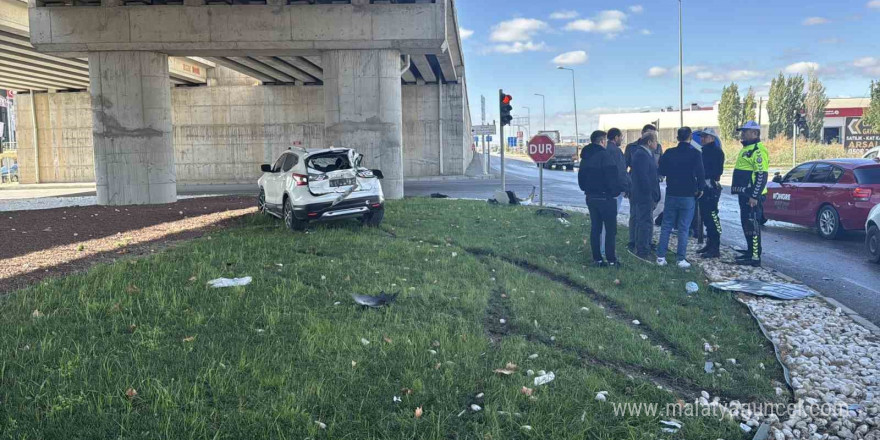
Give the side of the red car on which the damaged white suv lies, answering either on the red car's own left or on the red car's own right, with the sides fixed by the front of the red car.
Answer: on the red car's own left

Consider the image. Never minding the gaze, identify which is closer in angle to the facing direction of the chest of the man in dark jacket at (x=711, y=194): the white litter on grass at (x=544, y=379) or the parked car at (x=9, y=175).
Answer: the parked car

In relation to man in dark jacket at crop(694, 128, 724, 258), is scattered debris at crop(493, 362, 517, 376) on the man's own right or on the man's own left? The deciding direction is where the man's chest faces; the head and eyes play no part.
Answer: on the man's own left

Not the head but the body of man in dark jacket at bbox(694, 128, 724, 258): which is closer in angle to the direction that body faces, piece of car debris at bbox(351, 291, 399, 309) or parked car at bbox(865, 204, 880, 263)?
the piece of car debris

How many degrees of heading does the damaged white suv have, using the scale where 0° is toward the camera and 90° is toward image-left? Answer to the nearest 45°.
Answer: approximately 135°

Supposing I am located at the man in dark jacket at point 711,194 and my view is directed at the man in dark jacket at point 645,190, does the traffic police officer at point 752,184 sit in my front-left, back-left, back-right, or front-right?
back-left

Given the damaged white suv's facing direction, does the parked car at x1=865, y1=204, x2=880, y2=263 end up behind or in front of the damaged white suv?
behind

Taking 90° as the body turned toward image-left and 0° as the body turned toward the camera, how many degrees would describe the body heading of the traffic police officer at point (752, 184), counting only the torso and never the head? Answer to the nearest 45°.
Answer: approximately 90°

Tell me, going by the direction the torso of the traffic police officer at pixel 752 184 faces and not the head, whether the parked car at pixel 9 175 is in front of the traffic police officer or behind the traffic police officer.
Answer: in front

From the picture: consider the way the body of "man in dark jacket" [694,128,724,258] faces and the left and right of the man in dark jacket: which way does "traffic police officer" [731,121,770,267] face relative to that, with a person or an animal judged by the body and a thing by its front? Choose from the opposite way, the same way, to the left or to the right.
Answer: the same way
